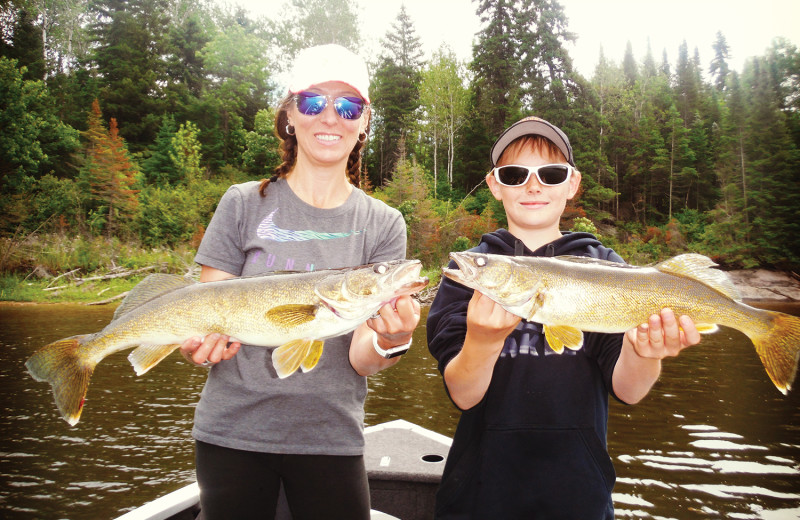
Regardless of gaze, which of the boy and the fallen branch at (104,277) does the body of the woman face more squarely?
the boy

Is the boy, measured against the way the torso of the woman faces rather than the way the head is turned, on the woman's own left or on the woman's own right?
on the woman's own left

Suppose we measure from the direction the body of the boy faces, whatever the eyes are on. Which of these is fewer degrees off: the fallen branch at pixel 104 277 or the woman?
the woman

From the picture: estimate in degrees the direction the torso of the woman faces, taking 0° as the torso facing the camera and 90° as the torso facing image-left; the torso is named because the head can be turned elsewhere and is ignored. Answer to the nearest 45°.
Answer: approximately 0°

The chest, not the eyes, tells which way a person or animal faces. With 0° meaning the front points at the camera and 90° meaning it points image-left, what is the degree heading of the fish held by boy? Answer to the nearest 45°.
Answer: approximately 90°

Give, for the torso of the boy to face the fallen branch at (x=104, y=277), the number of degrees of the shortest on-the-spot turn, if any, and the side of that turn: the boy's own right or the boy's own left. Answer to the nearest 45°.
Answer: approximately 135° to the boy's own right

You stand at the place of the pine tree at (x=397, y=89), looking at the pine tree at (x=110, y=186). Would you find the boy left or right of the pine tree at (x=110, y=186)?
left

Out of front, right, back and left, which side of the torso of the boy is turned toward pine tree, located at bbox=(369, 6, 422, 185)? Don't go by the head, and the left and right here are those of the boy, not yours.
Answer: back

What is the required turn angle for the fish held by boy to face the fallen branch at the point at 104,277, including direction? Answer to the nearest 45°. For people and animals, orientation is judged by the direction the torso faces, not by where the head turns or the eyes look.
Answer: approximately 45° to its right

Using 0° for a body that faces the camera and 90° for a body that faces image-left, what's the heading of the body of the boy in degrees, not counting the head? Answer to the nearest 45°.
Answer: approximately 0°
